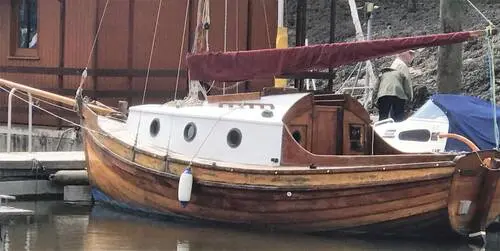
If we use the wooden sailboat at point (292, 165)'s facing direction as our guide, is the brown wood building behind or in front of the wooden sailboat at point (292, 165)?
in front

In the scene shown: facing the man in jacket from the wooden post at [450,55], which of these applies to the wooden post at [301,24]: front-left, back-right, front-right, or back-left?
front-right

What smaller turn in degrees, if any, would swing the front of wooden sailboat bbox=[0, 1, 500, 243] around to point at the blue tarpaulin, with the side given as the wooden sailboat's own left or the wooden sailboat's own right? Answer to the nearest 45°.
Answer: approximately 135° to the wooden sailboat's own right

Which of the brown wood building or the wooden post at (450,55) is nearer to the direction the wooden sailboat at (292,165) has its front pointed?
the brown wood building

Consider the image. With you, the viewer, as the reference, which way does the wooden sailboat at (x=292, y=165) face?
facing away from the viewer and to the left of the viewer

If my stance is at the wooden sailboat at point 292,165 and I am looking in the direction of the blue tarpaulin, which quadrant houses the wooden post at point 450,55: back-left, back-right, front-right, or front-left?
front-left

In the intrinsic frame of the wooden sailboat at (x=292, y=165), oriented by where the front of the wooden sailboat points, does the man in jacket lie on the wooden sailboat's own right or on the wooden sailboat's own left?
on the wooden sailboat's own right

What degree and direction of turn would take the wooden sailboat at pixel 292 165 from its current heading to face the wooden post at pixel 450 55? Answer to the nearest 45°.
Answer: approximately 90° to its right

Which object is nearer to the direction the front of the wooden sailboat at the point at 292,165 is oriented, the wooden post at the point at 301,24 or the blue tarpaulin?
the wooden post

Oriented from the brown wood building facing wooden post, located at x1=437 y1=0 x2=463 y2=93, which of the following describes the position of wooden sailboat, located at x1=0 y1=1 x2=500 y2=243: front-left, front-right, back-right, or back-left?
front-right
